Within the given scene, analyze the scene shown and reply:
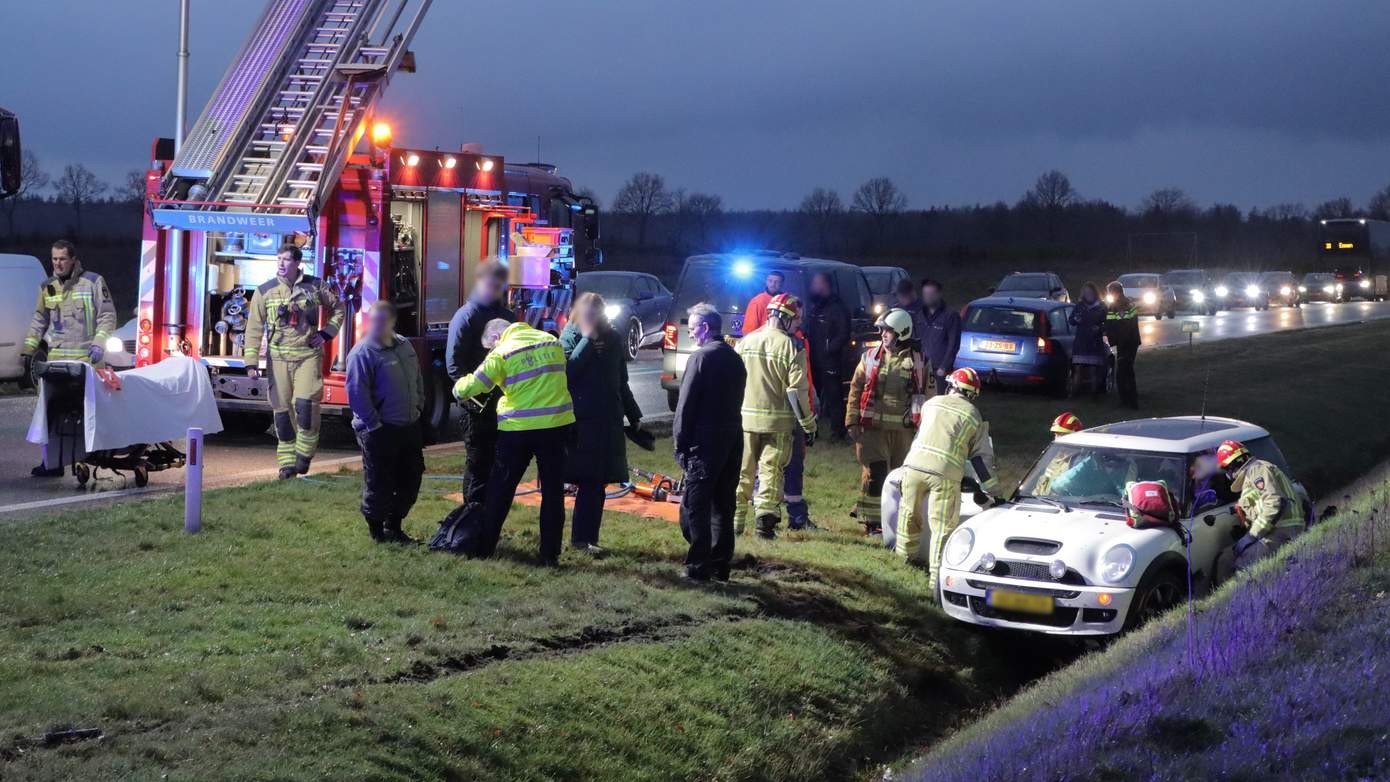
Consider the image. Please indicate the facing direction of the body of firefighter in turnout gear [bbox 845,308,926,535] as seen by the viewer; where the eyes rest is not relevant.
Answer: toward the camera

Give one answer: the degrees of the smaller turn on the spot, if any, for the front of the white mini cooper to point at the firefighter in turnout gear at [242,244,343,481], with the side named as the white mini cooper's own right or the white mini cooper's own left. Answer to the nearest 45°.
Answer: approximately 45° to the white mini cooper's own right

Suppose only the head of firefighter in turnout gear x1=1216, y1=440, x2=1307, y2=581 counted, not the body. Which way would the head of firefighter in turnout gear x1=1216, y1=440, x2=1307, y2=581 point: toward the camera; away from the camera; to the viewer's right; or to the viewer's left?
to the viewer's left

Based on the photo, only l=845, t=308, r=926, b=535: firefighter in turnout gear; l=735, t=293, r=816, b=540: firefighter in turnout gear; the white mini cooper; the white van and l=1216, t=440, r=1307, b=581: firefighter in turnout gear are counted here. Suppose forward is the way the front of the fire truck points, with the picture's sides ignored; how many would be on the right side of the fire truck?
4

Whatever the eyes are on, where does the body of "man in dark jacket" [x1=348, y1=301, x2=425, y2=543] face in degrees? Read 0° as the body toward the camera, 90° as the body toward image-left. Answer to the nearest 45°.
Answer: approximately 315°

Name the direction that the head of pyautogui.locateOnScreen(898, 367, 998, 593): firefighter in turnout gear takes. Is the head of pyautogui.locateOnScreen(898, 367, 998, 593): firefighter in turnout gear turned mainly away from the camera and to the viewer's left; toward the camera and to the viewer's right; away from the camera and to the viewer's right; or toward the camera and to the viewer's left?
away from the camera and to the viewer's right

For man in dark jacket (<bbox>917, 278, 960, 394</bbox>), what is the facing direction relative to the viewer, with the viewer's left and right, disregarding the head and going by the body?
facing the viewer and to the left of the viewer

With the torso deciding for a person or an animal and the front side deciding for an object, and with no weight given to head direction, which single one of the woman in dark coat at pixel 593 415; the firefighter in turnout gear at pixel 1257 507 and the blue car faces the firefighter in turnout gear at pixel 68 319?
the firefighter in turnout gear at pixel 1257 507

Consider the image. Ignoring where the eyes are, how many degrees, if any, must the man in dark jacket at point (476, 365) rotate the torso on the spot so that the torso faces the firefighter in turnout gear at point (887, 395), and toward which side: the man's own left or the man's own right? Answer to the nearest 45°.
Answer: approximately 90° to the man's own left

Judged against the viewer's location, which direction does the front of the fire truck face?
facing away from the viewer and to the right of the viewer

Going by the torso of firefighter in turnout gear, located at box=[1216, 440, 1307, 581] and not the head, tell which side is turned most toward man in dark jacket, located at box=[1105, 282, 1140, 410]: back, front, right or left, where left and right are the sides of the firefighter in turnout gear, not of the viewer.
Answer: right

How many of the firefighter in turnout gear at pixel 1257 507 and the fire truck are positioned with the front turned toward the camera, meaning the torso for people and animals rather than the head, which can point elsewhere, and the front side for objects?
0

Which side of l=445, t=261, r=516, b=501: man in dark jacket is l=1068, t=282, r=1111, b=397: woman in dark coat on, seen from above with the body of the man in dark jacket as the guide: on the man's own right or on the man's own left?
on the man's own left

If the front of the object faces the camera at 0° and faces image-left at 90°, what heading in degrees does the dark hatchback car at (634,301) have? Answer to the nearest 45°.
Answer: approximately 45°

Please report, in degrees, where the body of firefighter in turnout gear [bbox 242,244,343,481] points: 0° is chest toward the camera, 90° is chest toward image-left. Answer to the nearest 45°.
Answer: approximately 0°
